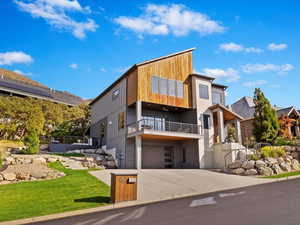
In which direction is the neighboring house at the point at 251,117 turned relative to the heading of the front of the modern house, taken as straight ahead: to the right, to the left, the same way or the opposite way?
the same way

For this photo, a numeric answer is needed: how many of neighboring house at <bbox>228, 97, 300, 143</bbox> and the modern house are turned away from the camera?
0

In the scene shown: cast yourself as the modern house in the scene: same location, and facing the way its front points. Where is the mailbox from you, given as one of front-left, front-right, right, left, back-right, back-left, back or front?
front-right

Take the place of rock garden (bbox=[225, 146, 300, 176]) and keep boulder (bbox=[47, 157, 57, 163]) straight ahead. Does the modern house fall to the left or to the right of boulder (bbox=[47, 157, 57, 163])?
right

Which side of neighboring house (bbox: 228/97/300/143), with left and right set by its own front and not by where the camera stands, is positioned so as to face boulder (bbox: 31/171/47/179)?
right

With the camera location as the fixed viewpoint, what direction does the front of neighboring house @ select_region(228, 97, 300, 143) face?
facing the viewer and to the right of the viewer

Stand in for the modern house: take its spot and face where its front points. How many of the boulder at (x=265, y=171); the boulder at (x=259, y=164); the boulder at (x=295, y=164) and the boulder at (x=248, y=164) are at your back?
0

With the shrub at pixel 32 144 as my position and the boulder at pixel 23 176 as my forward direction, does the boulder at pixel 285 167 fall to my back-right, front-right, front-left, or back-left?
front-left

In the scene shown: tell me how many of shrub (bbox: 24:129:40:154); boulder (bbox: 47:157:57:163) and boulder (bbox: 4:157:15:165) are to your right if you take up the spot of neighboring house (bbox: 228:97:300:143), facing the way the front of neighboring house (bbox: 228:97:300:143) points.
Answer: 3

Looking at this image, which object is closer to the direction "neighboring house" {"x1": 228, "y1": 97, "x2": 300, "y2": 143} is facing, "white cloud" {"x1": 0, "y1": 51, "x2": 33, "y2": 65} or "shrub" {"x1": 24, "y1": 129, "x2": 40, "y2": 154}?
the shrub

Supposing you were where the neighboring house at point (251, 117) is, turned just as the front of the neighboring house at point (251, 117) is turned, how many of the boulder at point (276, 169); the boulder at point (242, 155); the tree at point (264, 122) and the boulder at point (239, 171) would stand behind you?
0

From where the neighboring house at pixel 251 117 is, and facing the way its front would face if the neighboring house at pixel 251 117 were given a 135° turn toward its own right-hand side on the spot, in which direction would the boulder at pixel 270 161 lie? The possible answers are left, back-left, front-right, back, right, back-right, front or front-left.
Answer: left

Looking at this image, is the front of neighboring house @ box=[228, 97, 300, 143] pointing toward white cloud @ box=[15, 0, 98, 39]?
no

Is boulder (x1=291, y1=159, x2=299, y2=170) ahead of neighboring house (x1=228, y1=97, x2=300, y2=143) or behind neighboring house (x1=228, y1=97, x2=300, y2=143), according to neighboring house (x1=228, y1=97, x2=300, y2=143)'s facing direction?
ahead
